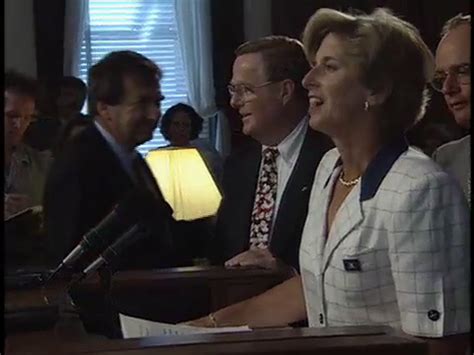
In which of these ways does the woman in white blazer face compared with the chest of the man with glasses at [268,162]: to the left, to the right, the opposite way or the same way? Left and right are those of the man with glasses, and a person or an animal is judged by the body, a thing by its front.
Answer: the same way

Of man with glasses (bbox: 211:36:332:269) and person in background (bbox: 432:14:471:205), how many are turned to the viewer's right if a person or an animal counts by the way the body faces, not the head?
0

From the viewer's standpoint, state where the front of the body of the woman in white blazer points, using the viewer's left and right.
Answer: facing the viewer and to the left of the viewer

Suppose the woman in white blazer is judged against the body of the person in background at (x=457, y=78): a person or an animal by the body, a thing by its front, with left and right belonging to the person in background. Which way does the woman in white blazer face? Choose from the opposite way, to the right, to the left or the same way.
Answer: the same way

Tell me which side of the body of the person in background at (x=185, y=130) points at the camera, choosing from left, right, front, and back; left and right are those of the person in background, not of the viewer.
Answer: front

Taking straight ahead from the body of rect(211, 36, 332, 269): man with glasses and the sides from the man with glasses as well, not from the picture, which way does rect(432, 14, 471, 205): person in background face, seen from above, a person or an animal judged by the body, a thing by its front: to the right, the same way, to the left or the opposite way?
the same way

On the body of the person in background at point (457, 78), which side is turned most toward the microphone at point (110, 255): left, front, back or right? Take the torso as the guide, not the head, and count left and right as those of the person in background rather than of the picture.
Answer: front
